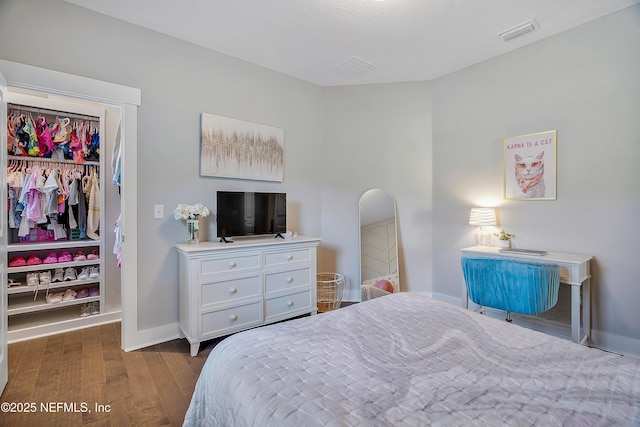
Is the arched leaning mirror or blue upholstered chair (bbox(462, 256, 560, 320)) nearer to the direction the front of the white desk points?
the blue upholstered chair

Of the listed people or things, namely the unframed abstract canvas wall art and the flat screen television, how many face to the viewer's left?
0

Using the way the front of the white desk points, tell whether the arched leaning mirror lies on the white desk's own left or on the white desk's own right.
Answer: on the white desk's own right

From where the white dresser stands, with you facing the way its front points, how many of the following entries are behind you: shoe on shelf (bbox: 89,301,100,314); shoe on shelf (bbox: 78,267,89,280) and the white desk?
2

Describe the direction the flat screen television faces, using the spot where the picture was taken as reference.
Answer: facing the viewer and to the right of the viewer

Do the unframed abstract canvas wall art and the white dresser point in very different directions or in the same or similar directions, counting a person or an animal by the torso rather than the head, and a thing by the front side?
same or similar directions

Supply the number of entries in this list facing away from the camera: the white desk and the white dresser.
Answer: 0

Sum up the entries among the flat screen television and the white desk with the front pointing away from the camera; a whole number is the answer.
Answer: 0

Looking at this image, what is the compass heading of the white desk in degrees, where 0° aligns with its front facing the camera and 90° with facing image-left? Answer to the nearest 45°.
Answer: approximately 45°

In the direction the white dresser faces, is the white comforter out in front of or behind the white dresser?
in front

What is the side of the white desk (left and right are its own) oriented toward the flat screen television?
front

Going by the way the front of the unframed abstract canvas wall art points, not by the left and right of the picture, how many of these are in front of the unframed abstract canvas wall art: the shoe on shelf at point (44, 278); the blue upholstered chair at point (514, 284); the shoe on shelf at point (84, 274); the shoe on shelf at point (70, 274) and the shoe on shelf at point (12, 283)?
1

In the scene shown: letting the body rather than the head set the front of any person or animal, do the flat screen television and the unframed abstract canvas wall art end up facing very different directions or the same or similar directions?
same or similar directions
